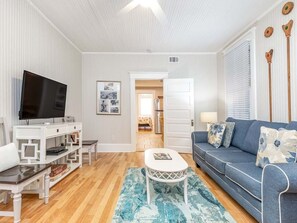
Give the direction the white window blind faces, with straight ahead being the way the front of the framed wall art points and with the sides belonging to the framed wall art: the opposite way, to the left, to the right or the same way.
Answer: to the right

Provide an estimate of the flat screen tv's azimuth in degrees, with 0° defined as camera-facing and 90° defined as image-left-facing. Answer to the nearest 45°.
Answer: approximately 315°

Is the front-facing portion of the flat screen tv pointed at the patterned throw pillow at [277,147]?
yes

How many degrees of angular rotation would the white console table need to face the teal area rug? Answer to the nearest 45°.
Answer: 0° — it already faces it

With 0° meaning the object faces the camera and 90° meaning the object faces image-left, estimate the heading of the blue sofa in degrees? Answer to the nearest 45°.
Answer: approximately 45°
